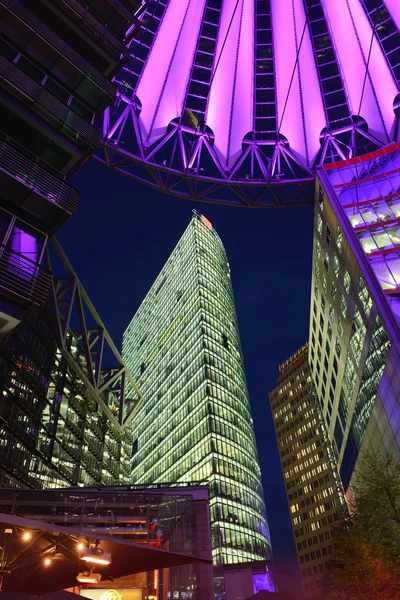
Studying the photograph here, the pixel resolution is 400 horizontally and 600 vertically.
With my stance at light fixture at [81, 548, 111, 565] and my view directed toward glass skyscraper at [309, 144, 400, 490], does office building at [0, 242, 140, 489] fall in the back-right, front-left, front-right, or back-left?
front-left

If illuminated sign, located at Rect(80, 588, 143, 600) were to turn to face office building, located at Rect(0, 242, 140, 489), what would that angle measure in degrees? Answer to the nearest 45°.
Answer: approximately 180°

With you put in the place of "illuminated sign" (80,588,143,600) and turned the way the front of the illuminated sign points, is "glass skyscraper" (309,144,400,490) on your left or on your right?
on your left

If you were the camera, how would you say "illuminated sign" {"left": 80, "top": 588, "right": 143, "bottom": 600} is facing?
facing the viewer
